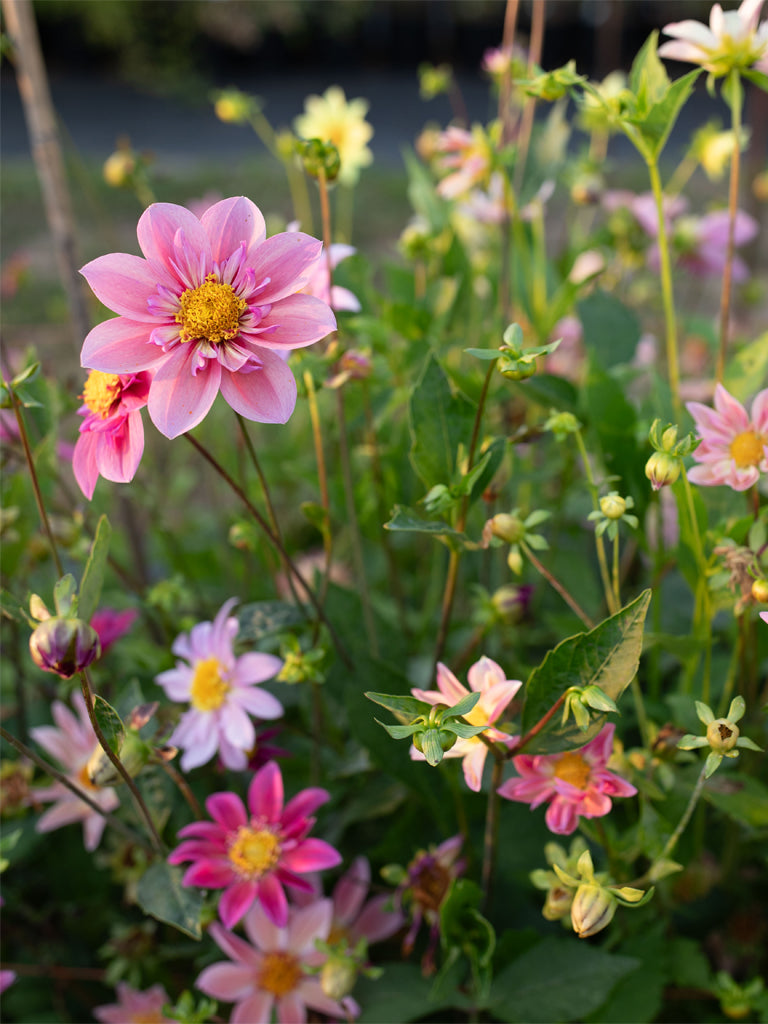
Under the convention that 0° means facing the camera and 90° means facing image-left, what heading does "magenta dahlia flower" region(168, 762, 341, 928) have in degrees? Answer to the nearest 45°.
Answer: approximately 0°
